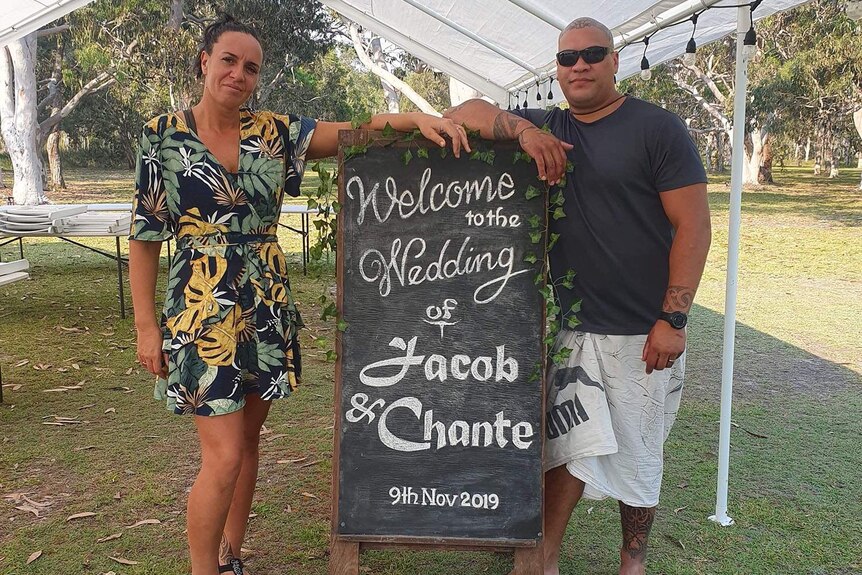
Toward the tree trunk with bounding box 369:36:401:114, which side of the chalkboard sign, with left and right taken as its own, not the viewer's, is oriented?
back

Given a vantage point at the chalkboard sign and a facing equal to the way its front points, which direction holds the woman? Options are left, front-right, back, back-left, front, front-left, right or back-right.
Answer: right

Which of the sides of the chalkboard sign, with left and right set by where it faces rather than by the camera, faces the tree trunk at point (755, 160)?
back

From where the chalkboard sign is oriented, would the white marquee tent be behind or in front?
behind

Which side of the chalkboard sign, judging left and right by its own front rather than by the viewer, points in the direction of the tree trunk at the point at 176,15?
back

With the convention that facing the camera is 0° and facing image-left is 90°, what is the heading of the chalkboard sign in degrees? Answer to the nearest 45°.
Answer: approximately 0°

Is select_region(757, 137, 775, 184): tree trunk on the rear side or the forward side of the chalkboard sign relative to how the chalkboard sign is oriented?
on the rear side
